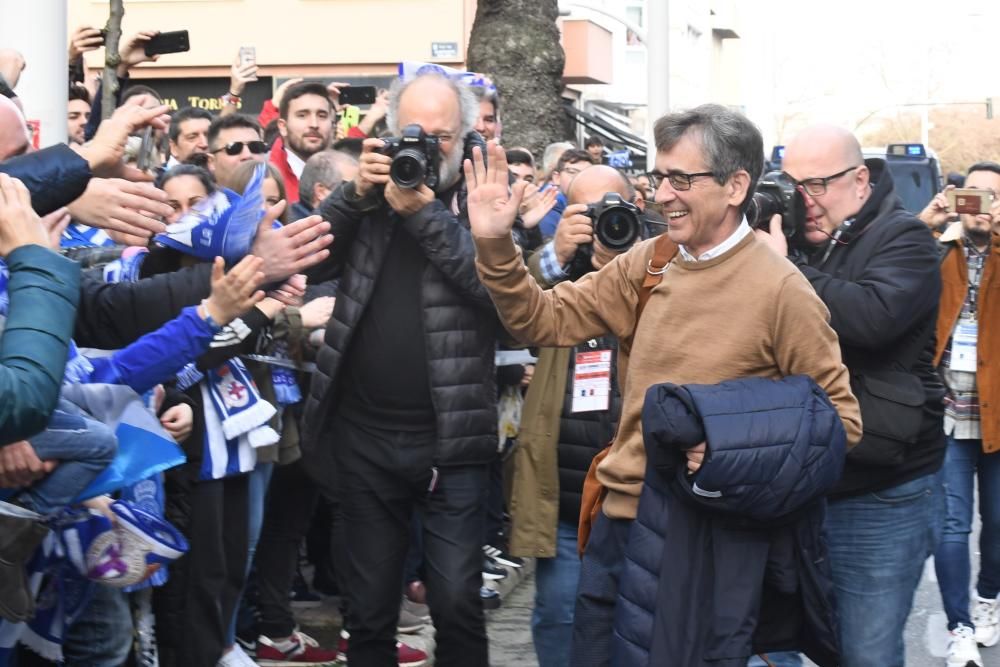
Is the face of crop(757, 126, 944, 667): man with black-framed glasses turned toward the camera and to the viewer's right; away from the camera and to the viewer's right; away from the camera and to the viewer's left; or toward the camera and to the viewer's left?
toward the camera and to the viewer's left

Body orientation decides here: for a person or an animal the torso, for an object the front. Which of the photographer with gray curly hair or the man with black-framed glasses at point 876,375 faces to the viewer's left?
the man with black-framed glasses

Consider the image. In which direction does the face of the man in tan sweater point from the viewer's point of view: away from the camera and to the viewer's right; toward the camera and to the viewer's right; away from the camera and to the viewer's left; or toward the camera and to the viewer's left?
toward the camera and to the viewer's left

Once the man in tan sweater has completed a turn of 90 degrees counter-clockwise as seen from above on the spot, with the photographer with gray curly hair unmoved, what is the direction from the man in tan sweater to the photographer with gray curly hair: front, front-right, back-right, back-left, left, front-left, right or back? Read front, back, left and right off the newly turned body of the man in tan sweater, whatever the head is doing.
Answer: back

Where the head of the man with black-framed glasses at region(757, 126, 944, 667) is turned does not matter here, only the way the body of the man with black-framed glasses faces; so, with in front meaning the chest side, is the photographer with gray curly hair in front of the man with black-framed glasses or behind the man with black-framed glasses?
in front

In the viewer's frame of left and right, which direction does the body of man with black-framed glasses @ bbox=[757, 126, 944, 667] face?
facing to the left of the viewer

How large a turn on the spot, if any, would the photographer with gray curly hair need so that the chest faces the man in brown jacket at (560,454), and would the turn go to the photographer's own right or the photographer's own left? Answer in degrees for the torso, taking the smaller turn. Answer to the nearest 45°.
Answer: approximately 90° to the photographer's own left

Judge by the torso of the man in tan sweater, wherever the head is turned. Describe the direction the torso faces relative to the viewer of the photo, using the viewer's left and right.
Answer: facing the viewer and to the left of the viewer

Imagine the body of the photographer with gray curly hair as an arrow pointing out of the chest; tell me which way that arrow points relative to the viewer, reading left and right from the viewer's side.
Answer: facing the viewer

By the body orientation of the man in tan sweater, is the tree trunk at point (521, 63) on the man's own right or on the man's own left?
on the man's own right

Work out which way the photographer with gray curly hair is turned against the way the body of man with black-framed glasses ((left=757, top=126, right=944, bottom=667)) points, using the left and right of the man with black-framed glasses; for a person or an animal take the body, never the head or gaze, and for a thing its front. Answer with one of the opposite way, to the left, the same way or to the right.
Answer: to the left

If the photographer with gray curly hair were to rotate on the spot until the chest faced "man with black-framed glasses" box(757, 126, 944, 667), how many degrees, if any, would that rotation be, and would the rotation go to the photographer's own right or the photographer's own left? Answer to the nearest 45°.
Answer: approximately 90° to the photographer's own left

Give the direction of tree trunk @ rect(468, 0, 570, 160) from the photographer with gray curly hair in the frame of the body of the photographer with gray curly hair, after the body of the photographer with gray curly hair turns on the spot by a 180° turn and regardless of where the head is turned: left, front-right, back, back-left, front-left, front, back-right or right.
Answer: front
